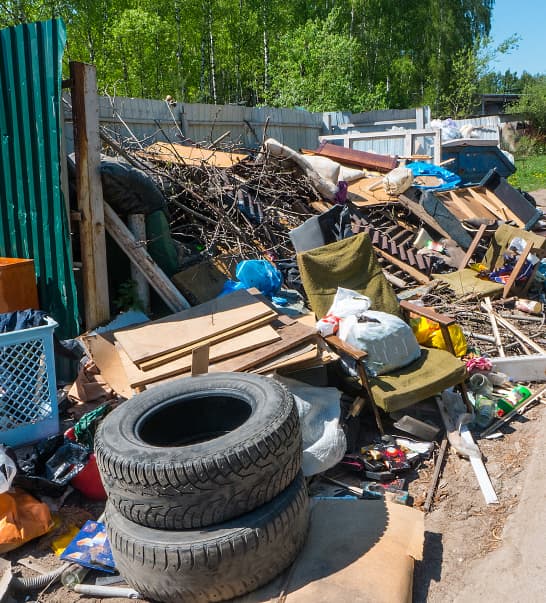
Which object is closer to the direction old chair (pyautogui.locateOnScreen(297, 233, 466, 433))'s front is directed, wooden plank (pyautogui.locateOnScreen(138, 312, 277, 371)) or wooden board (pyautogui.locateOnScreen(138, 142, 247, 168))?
the wooden plank

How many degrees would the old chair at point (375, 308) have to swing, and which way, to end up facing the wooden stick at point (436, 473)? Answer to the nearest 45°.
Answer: approximately 45° to its right

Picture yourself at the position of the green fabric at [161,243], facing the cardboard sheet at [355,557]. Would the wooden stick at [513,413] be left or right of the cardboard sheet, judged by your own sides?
left

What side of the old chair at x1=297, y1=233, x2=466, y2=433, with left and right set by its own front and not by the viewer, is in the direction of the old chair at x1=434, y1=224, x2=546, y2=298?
left

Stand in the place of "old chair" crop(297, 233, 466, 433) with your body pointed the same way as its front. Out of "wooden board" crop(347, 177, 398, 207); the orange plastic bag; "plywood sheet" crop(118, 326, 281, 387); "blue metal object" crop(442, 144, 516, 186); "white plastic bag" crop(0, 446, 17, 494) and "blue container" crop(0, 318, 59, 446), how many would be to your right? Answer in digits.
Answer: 4

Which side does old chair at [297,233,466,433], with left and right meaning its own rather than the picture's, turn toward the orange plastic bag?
right

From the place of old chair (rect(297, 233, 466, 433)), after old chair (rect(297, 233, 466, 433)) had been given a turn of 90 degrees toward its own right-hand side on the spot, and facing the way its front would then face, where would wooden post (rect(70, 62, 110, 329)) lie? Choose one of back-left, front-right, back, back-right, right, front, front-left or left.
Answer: front-right

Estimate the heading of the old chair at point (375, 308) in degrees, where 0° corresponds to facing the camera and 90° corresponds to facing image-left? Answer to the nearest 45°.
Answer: approximately 315°

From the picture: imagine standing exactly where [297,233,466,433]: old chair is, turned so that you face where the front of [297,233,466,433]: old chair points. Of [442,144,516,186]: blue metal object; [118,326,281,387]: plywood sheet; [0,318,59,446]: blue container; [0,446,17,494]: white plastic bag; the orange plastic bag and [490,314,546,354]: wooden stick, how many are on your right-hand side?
4

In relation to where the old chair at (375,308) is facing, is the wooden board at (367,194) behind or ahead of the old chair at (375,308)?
behind

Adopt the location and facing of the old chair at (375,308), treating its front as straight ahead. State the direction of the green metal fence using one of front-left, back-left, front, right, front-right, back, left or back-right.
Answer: back-right

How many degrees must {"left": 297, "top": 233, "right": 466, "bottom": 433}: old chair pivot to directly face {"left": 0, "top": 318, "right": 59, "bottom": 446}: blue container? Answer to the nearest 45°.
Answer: approximately 90° to its right

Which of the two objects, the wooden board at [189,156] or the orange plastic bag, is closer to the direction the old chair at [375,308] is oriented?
the orange plastic bag

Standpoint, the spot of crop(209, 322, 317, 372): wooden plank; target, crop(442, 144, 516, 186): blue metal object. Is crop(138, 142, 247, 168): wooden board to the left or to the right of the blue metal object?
left

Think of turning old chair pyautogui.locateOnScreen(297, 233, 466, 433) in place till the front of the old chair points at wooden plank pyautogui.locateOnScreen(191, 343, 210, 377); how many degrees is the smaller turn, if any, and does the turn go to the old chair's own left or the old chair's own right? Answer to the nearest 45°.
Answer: approximately 90° to the old chair's own right

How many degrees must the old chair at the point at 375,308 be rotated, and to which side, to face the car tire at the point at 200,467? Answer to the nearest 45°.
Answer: approximately 45° to its right

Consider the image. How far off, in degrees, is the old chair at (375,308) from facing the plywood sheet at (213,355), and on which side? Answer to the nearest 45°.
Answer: approximately 90° to its right
